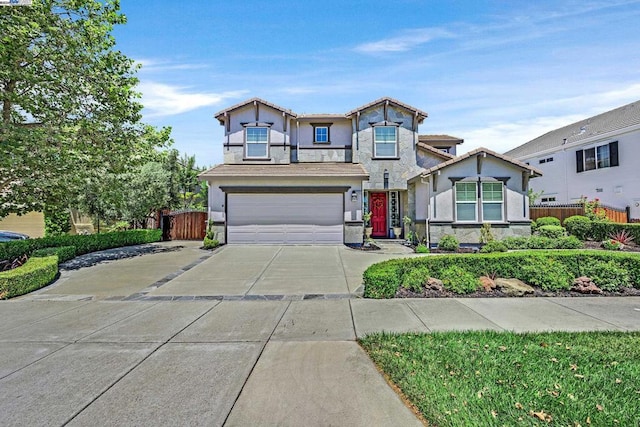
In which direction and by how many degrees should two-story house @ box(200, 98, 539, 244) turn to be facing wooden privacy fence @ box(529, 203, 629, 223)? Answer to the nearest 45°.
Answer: approximately 90° to its left

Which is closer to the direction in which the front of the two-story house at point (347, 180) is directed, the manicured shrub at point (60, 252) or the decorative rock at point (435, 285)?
the decorative rock

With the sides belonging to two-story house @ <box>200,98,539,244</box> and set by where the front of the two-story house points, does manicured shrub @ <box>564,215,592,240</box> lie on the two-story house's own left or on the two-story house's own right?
on the two-story house's own left

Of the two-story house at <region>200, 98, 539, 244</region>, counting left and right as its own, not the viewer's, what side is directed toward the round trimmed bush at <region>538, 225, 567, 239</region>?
left

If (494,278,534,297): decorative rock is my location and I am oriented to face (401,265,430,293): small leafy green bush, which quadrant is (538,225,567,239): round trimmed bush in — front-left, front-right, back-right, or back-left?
back-right

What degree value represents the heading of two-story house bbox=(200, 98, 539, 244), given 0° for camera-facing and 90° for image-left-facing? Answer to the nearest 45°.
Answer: approximately 0°

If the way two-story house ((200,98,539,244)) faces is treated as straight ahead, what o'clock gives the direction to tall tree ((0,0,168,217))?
The tall tree is roughly at 2 o'clock from the two-story house.

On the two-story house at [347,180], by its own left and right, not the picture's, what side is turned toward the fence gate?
right

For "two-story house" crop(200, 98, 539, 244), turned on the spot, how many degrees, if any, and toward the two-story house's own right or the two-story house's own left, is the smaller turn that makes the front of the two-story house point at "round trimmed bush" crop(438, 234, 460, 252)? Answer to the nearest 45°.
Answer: approximately 90° to the two-story house's own left

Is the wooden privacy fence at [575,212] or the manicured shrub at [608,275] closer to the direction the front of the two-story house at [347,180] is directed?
the manicured shrub

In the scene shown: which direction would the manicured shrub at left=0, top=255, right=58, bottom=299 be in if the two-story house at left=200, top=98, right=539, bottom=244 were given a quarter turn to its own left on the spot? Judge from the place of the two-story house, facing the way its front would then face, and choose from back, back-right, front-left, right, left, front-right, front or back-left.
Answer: back-right

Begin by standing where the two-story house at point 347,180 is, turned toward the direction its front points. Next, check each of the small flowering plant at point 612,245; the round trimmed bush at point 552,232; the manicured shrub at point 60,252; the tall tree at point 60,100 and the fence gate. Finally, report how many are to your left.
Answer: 2

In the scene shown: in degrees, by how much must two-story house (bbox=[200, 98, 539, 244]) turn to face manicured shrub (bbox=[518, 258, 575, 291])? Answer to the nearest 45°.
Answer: approximately 45° to its left

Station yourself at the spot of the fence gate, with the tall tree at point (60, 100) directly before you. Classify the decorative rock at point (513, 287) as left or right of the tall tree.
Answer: left

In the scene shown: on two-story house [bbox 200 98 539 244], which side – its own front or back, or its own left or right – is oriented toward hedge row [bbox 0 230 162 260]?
right
